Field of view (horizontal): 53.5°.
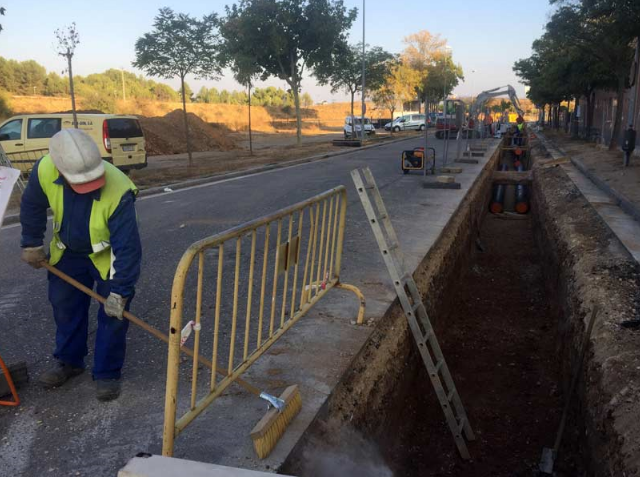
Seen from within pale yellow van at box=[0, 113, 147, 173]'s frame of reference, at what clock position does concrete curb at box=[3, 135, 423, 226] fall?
The concrete curb is roughly at 5 o'clock from the pale yellow van.

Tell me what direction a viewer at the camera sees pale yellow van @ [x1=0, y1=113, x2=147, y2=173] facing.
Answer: facing away from the viewer and to the left of the viewer

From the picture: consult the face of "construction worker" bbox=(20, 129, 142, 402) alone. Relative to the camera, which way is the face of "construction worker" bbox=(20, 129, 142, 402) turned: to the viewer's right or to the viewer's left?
to the viewer's right

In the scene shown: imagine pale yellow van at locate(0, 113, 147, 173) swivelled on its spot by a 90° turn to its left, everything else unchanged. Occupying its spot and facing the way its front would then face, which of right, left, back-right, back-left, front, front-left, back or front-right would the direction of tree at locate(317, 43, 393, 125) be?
back

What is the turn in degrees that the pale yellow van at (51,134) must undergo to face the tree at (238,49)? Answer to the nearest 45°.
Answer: approximately 90° to its right

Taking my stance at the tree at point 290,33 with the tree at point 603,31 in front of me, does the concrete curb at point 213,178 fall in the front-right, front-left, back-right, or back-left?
front-right

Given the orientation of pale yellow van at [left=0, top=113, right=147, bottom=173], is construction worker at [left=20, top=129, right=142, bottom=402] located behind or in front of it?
behind

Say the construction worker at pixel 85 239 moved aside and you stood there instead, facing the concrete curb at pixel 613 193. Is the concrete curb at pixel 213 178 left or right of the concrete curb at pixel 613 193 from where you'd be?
left

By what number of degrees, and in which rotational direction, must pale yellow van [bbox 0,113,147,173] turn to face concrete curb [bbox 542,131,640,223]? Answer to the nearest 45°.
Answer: approximately 180°
